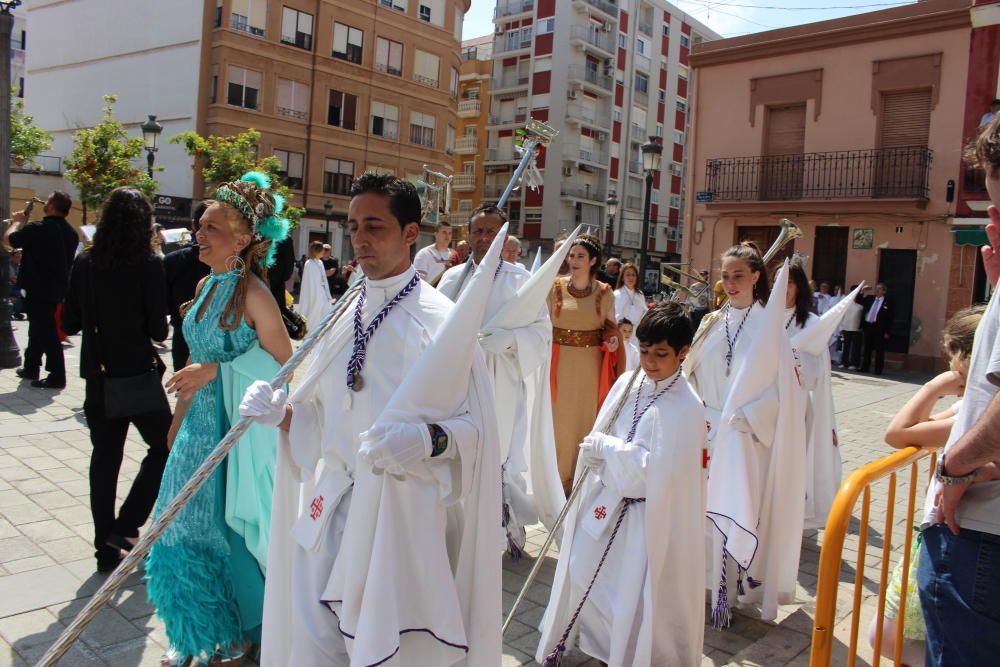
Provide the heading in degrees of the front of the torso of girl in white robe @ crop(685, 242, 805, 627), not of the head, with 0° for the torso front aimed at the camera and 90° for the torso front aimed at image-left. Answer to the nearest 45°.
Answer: approximately 45°

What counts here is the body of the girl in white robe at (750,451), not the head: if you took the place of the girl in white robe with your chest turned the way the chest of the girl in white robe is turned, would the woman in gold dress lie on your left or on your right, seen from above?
on your right

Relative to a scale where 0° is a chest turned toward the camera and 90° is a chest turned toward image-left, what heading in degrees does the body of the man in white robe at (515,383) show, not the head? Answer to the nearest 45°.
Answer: approximately 45°

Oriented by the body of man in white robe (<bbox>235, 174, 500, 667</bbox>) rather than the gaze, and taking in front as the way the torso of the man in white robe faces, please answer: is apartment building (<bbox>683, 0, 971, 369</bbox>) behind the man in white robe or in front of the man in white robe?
behind

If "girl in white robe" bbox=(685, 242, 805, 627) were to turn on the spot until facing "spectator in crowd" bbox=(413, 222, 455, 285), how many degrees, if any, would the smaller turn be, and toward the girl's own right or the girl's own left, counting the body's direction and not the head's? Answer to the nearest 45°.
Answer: approximately 90° to the girl's own right

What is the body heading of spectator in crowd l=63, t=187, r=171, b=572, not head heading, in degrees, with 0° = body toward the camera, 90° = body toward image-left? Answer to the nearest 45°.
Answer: approximately 180°

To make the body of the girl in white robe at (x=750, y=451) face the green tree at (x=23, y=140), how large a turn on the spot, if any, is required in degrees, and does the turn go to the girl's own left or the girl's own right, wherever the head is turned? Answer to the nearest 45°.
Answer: approximately 90° to the girl's own right

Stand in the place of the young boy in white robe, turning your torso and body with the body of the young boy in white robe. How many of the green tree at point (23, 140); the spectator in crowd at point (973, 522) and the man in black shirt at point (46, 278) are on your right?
2

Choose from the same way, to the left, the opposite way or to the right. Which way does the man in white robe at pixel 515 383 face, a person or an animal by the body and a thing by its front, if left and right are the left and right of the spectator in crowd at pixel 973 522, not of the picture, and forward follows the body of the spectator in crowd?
to the left

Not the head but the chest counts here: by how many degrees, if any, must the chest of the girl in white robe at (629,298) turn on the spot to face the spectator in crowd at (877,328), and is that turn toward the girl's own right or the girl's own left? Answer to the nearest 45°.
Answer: approximately 135° to the girl's own left

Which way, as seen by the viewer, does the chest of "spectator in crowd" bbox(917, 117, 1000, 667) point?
to the viewer's left
